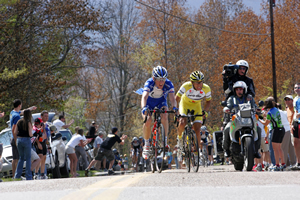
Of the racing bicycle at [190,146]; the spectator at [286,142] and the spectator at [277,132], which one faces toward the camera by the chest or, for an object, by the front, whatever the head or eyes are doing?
the racing bicycle

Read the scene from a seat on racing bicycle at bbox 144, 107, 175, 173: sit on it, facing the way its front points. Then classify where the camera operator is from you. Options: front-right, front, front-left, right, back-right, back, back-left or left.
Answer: left

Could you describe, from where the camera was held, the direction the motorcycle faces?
facing the viewer

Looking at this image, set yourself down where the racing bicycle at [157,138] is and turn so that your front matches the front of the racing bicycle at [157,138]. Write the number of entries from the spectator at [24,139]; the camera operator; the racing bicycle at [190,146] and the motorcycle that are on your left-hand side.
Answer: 3

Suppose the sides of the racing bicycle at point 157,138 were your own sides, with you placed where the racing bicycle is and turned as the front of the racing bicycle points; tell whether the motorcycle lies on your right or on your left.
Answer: on your left

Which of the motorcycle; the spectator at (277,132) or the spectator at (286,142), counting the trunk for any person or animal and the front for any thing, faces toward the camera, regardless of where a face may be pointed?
the motorcycle

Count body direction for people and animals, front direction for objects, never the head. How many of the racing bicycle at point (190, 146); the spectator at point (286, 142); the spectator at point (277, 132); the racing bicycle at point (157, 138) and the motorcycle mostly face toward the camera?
3

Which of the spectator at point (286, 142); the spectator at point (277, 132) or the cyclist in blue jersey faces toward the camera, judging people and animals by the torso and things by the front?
the cyclist in blue jersey

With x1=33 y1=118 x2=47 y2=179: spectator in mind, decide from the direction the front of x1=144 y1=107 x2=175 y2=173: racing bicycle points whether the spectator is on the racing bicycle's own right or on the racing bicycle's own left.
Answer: on the racing bicycle's own right

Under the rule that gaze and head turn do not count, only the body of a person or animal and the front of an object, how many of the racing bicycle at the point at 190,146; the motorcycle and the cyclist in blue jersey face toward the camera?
3

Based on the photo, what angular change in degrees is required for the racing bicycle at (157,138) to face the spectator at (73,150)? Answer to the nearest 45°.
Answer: approximately 135° to its right

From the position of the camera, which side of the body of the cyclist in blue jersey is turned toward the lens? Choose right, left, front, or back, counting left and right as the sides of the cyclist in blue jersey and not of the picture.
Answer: front

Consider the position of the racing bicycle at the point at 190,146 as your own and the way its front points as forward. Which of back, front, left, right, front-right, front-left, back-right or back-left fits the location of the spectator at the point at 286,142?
back-left

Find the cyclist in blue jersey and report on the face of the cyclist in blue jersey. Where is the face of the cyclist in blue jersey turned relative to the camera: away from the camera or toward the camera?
toward the camera

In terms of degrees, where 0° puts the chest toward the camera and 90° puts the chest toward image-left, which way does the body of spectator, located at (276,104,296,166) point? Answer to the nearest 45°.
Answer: approximately 135°

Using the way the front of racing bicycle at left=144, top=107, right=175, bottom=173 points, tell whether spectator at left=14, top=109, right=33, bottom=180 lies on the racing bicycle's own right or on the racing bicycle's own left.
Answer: on the racing bicycle's own right
